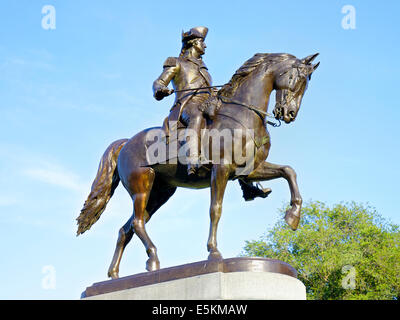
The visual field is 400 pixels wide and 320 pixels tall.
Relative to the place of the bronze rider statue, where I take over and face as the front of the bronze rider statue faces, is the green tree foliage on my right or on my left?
on my left

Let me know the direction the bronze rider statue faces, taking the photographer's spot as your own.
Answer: facing the viewer and to the right of the viewer
